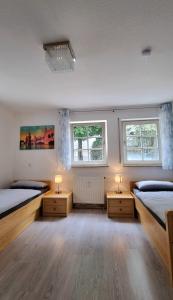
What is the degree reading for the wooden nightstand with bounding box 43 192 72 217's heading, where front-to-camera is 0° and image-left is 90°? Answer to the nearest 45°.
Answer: approximately 0°

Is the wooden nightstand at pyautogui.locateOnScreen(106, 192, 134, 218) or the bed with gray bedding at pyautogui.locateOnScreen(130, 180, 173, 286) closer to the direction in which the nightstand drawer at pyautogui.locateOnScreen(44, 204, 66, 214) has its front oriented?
the bed with gray bedding

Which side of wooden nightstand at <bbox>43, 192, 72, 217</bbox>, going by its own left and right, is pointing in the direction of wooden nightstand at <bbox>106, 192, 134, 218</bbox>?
left

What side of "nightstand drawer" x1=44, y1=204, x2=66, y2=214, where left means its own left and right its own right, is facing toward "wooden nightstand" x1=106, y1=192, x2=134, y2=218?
left
